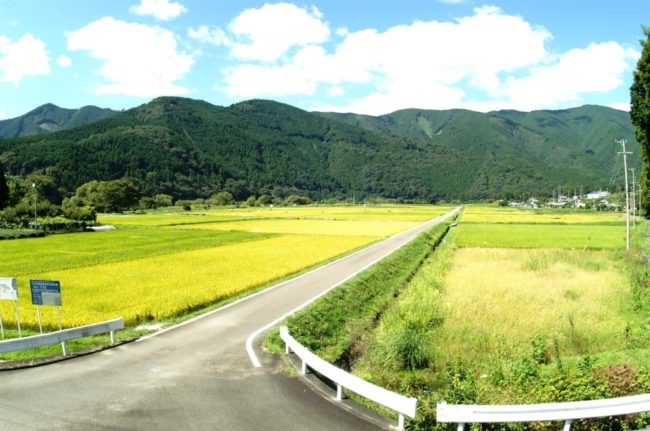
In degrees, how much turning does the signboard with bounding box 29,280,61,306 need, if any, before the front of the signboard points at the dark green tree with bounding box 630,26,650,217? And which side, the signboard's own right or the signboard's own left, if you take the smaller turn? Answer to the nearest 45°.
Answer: approximately 90° to the signboard's own left

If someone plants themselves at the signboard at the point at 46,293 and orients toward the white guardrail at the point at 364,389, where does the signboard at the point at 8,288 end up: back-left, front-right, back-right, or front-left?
back-right

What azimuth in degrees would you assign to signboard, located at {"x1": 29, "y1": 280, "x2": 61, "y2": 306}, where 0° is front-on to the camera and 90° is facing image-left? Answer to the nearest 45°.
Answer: approximately 0°

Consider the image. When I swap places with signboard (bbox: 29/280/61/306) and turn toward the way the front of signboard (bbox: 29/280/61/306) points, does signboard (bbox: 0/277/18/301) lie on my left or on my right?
on my right

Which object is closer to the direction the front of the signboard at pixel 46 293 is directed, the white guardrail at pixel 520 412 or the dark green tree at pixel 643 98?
the white guardrail

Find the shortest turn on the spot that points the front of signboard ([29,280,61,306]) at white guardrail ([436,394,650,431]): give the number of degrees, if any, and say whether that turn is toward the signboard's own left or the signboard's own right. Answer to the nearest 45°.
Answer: approximately 45° to the signboard's own left

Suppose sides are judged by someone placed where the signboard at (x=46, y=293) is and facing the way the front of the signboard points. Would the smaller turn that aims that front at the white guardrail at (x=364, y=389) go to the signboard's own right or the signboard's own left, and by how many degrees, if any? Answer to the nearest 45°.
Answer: approximately 45° to the signboard's own left

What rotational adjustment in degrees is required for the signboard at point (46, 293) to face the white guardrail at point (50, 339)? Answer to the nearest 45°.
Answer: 0° — it already faces it
